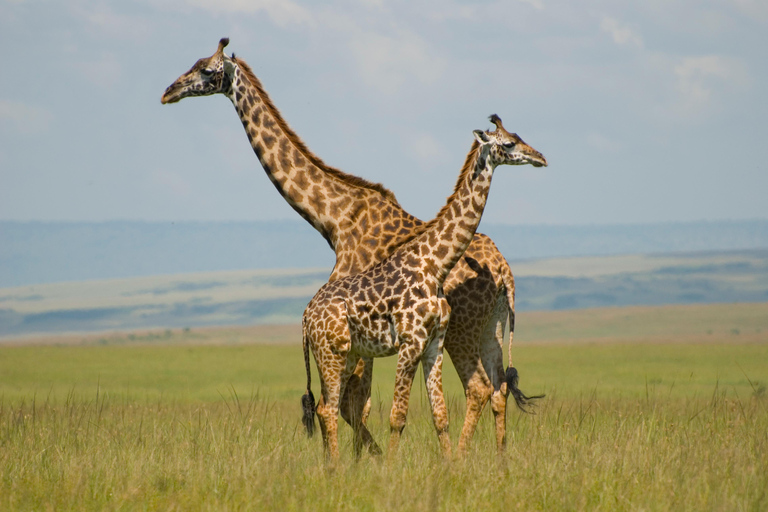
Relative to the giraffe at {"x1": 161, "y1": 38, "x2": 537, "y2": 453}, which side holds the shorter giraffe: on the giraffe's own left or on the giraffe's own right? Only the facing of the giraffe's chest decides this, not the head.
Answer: on the giraffe's own left

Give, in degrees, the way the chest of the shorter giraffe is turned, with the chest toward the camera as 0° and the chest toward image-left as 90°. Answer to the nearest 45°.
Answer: approximately 270°

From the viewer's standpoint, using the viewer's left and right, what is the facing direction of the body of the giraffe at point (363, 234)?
facing to the left of the viewer

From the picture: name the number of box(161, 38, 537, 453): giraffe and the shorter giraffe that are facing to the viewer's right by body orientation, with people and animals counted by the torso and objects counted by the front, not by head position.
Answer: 1

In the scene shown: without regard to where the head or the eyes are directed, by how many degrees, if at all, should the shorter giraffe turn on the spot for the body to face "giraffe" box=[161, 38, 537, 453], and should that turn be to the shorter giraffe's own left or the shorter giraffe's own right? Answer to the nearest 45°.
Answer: approximately 90° to the shorter giraffe's own left

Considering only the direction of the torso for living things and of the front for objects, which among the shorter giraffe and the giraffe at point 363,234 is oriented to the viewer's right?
the shorter giraffe

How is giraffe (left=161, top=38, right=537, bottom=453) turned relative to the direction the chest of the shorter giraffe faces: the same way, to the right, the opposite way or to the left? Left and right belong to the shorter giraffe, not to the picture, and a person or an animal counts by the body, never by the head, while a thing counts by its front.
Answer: the opposite way
